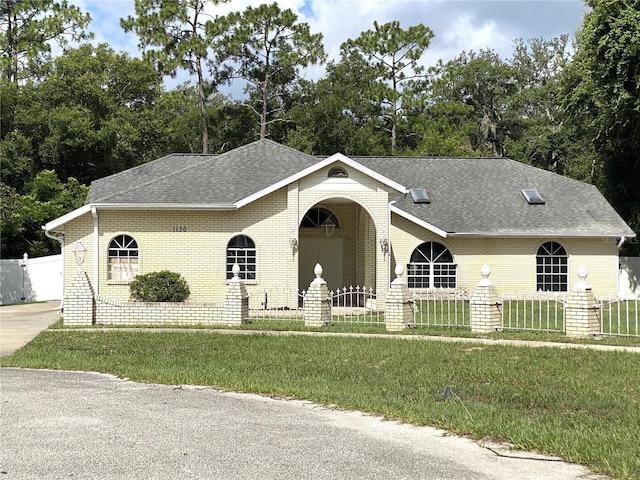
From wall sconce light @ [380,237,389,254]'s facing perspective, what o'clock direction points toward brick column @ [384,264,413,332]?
The brick column is roughly at 12 o'clock from the wall sconce light.

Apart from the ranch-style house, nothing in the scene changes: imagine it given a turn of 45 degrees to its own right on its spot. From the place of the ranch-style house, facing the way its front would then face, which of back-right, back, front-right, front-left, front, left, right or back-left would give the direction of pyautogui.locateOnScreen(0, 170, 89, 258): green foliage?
right

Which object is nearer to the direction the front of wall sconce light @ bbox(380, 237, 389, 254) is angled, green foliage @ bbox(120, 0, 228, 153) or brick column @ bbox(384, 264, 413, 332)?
the brick column

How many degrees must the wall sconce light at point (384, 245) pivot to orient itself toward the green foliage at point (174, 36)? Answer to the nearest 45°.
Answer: approximately 135° to its right

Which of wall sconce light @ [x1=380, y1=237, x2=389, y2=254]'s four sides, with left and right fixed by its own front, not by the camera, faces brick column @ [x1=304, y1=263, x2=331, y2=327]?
front

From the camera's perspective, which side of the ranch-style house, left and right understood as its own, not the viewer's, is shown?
front

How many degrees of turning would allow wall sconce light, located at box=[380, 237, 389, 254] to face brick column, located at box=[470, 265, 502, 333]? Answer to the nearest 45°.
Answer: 0° — it already faces it

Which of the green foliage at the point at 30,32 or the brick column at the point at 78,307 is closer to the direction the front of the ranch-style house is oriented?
the brick column

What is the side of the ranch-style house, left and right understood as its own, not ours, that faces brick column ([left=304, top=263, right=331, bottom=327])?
front

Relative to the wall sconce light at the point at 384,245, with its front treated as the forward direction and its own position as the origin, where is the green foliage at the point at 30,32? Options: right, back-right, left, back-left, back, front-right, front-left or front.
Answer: back-right

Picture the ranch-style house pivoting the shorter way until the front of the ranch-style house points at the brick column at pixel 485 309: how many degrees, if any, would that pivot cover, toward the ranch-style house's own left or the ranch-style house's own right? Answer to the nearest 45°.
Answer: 0° — it already faces it

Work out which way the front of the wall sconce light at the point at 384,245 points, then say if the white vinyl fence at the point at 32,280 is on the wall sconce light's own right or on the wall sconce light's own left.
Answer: on the wall sconce light's own right

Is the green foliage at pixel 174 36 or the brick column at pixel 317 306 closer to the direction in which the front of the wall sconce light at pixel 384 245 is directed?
the brick column

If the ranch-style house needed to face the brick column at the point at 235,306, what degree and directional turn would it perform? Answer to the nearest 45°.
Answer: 0° — it already faces it

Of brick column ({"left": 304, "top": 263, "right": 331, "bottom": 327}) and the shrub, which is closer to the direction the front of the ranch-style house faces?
the brick column

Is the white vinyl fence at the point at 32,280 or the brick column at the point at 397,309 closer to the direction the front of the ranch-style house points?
the brick column
